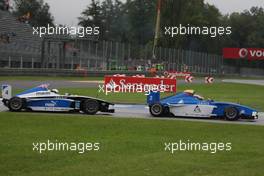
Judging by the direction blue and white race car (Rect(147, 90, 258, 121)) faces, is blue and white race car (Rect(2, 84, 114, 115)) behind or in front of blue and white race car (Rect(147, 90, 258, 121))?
behind

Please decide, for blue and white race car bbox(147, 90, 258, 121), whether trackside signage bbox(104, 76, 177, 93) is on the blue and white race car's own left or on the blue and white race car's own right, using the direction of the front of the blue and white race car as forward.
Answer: on the blue and white race car's own left

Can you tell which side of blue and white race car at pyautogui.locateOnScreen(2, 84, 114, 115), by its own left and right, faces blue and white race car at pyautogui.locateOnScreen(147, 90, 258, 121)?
front

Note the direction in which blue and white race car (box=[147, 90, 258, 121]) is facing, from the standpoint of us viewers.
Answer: facing to the right of the viewer

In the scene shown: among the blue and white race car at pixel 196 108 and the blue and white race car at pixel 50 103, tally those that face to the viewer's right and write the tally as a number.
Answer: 2

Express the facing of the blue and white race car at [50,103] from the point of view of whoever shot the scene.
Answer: facing to the right of the viewer
